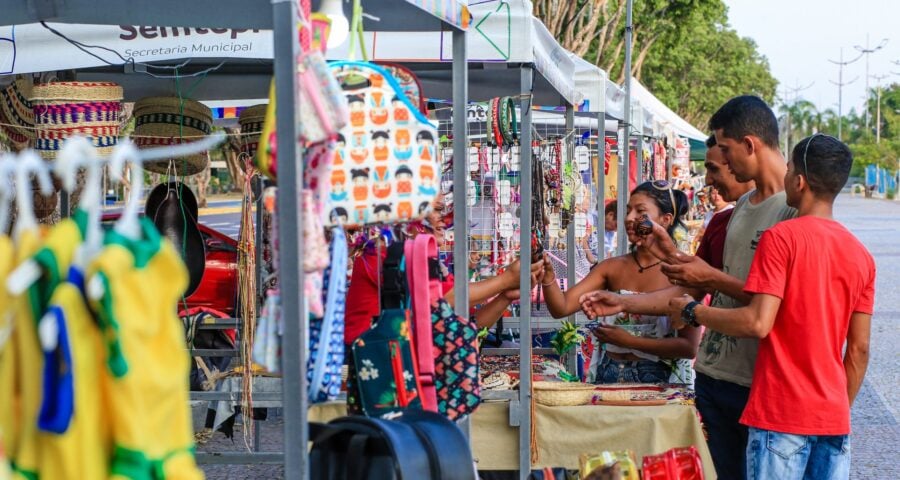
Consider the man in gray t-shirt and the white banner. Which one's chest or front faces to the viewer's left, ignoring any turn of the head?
the man in gray t-shirt

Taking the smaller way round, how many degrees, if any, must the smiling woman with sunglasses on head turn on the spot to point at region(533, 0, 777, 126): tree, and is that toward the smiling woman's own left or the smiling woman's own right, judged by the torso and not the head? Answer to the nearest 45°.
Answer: approximately 135° to the smiling woman's own right

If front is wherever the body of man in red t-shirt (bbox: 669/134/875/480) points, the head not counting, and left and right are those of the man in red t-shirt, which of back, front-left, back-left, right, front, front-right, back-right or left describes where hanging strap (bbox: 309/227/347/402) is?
left

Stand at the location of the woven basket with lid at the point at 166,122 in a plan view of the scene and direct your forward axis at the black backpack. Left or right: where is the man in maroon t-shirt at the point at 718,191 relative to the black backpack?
left

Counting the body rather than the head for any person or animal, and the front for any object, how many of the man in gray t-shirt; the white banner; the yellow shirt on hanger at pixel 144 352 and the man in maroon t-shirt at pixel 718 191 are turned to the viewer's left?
2

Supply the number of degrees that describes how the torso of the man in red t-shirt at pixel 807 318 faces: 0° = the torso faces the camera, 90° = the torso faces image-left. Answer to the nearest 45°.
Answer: approximately 135°

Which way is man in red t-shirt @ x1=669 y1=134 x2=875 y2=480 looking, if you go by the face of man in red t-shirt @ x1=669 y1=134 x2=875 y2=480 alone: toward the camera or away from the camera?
away from the camera

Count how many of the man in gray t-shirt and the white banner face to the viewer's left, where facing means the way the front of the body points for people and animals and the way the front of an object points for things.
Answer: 1

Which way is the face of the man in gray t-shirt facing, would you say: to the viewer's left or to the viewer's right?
to the viewer's left

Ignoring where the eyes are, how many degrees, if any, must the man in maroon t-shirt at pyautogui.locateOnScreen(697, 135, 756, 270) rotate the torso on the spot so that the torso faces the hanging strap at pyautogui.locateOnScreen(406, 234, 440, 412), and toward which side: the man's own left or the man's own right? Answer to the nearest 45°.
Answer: approximately 45° to the man's own left

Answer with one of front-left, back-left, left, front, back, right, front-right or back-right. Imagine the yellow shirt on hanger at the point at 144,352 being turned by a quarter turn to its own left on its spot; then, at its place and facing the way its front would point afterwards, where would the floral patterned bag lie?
front-left

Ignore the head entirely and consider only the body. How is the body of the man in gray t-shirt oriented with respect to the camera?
to the viewer's left

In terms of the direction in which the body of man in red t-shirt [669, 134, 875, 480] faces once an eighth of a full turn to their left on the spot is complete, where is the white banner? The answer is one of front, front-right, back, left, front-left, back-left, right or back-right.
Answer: front

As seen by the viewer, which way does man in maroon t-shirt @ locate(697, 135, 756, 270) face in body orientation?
to the viewer's left
